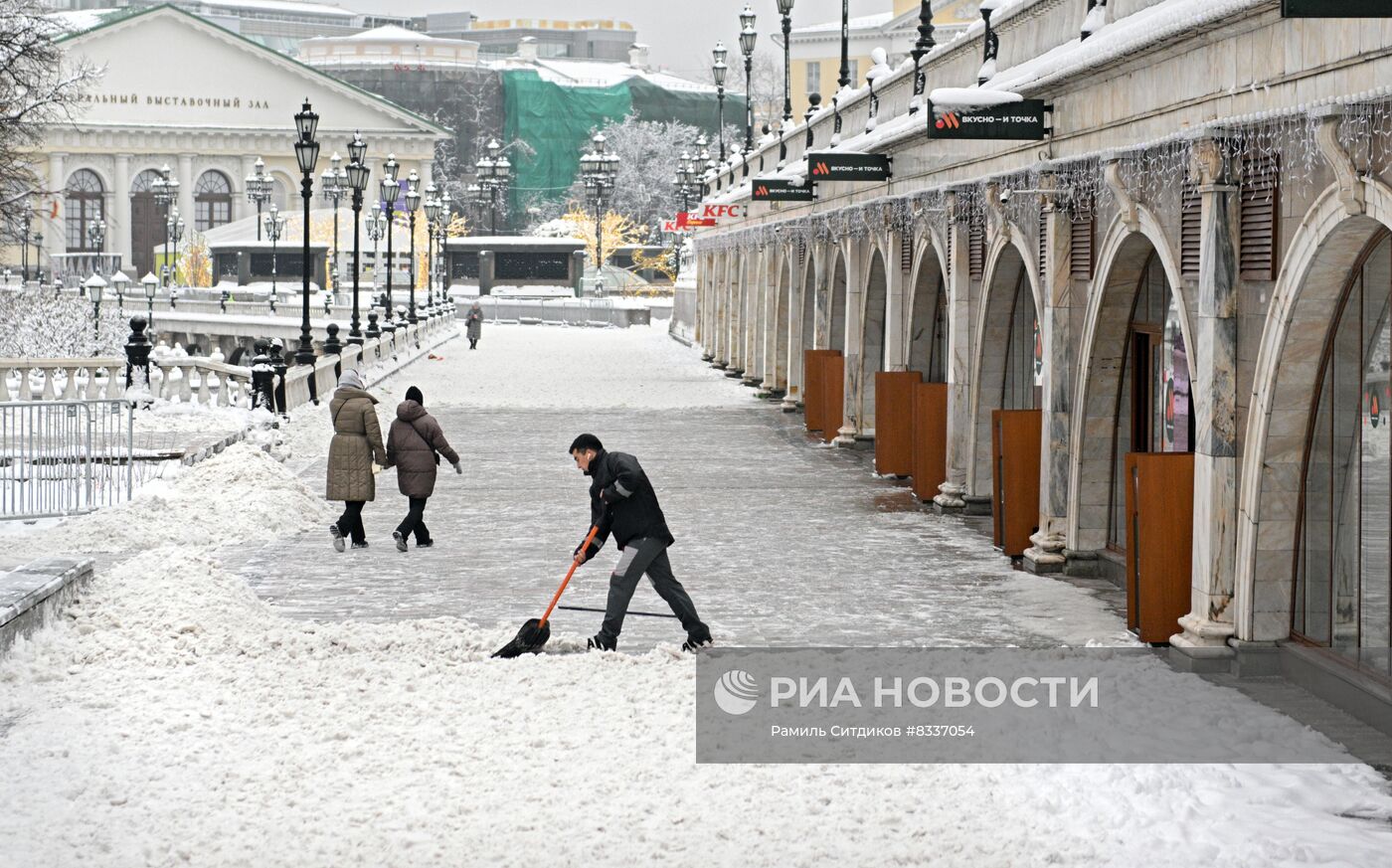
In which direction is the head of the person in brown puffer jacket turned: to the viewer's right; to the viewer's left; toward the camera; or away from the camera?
away from the camera

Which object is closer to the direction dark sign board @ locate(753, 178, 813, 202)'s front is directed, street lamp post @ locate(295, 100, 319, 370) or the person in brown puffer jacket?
the person in brown puffer jacket

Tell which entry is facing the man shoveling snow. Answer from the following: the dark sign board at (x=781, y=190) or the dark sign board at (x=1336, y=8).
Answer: the dark sign board at (x=781, y=190)

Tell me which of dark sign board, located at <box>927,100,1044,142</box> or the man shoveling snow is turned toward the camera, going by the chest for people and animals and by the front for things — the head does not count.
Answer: the dark sign board

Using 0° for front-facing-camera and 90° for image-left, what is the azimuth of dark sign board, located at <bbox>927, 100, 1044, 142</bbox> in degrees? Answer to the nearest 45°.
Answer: approximately 0°

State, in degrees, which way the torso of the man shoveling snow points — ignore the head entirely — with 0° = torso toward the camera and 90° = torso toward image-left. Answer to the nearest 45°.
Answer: approximately 90°

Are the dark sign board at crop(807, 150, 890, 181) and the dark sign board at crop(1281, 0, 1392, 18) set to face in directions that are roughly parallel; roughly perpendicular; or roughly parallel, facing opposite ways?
roughly parallel

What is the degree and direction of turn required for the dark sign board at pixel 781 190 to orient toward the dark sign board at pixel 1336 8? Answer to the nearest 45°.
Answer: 0° — it already faces it

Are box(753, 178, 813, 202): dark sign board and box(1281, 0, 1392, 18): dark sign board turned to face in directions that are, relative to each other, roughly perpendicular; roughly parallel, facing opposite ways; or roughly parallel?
roughly parallel

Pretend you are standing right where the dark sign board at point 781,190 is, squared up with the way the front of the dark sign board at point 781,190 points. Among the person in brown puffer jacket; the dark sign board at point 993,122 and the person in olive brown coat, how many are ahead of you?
3

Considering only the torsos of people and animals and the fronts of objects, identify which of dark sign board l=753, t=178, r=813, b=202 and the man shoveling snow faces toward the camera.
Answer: the dark sign board

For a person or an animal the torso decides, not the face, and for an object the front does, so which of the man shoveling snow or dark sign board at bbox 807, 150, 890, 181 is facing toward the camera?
the dark sign board

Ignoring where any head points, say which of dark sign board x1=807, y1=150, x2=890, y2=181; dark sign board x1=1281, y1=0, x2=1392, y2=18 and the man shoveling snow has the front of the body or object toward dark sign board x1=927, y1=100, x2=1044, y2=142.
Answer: dark sign board x1=807, y1=150, x2=890, y2=181

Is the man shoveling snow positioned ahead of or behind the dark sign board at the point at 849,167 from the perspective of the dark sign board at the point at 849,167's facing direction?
ahead

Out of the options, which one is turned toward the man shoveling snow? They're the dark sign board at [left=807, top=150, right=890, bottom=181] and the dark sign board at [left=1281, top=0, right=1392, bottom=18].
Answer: the dark sign board at [left=807, top=150, right=890, bottom=181]

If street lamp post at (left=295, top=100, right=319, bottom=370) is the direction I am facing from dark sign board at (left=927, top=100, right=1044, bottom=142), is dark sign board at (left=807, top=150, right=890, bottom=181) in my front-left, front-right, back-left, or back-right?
front-right

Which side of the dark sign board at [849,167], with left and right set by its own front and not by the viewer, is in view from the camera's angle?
front

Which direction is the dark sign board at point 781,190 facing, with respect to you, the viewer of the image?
facing the viewer

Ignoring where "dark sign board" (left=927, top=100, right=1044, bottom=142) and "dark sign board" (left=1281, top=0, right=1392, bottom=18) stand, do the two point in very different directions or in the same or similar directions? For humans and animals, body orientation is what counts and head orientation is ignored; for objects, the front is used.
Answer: same or similar directions
